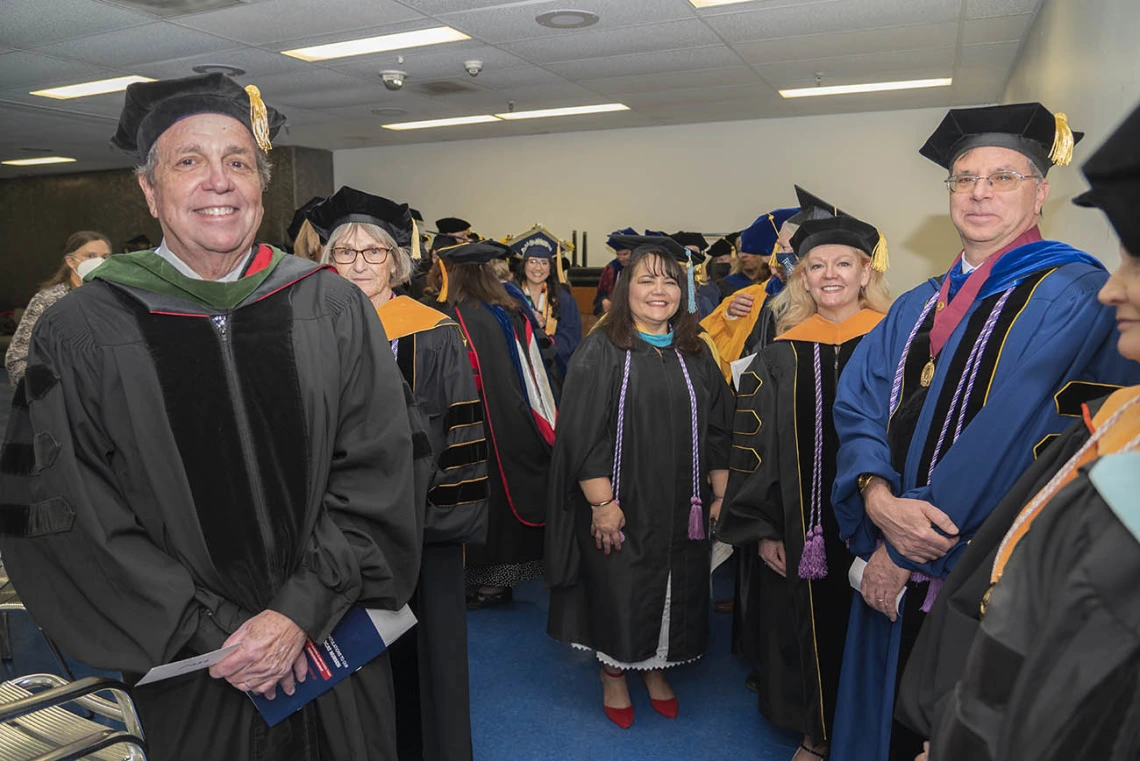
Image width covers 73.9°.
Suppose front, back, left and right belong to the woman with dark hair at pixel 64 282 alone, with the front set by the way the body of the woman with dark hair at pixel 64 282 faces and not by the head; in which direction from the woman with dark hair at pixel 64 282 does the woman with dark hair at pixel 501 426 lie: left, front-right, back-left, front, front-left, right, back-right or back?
front

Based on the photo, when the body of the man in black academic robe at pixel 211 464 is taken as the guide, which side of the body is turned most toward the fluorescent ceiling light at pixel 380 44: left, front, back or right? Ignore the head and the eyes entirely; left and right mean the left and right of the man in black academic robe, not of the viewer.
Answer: back

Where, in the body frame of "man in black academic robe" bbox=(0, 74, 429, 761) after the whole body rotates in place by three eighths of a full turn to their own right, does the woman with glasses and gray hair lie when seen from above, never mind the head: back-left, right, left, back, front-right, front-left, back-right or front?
right

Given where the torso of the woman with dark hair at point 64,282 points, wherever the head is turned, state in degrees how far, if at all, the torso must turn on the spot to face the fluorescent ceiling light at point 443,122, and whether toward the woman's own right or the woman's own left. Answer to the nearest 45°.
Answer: approximately 90° to the woman's own left

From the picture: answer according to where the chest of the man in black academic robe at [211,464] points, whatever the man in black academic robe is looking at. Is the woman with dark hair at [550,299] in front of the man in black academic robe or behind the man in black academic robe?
behind

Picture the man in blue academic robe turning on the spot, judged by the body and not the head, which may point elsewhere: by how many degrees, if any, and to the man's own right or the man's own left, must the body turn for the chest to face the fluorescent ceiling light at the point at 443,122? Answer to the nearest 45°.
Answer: approximately 90° to the man's own right

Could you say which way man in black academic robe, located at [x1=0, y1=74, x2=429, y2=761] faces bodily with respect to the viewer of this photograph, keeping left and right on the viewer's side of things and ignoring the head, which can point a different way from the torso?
facing the viewer

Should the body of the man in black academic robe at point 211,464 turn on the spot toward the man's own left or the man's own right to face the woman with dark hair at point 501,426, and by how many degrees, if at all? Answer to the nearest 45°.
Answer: approximately 135° to the man's own left

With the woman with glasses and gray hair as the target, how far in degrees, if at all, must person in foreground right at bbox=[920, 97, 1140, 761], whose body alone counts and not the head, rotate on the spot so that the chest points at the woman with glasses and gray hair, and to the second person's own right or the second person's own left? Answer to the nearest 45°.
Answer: approximately 45° to the second person's own right

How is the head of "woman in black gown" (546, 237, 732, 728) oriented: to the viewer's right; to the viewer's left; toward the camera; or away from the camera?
toward the camera

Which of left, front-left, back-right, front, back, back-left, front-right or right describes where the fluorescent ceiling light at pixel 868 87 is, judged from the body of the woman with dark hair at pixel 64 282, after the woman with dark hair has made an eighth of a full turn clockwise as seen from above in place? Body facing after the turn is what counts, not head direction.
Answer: left

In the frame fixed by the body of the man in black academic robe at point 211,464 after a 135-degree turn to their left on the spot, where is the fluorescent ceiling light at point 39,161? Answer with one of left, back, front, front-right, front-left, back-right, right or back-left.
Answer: front-left

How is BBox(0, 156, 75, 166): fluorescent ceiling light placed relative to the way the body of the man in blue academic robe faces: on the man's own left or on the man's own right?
on the man's own right

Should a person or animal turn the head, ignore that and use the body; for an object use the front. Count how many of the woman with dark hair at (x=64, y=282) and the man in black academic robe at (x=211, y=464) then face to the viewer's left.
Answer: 0

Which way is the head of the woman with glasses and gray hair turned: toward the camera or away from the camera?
toward the camera

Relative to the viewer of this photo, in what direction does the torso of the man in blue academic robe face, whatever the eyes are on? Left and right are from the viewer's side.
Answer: facing the viewer and to the left of the viewer

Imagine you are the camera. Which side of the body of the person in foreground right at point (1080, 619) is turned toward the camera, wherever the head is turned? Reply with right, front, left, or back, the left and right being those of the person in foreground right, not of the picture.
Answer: left

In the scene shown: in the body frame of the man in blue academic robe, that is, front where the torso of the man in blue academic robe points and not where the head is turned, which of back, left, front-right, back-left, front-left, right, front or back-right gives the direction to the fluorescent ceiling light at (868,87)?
back-right

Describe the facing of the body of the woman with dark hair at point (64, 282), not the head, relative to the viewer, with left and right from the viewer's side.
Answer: facing the viewer and to the right of the viewer
